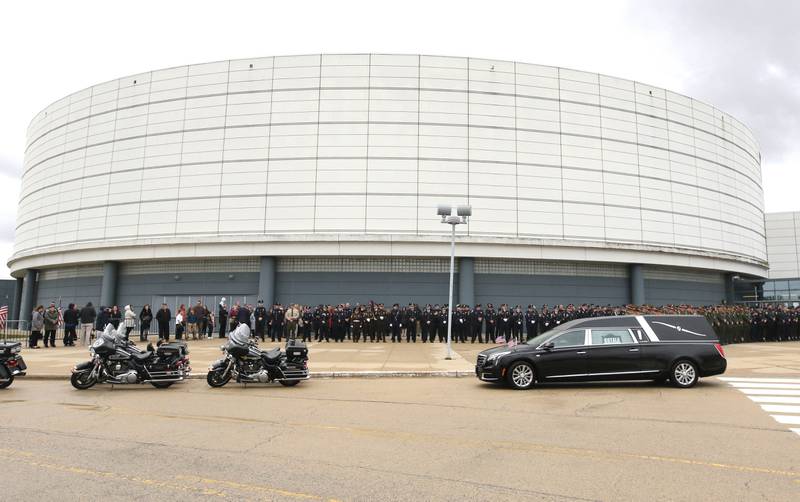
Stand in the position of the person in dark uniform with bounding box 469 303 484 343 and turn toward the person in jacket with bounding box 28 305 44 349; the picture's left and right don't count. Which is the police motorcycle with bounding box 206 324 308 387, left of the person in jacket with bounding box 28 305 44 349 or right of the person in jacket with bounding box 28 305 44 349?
left

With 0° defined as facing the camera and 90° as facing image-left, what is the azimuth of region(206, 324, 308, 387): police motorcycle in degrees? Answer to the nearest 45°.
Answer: approximately 90°

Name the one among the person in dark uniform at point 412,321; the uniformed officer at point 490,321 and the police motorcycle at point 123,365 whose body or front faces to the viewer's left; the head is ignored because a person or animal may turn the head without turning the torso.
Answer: the police motorcycle

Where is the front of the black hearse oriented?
to the viewer's left

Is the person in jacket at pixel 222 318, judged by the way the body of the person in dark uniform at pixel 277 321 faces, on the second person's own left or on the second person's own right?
on the second person's own right

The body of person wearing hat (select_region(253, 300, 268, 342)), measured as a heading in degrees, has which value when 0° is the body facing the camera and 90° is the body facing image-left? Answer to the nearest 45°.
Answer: approximately 0°

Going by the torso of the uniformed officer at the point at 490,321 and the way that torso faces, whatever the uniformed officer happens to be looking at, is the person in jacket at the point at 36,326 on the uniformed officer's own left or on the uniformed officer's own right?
on the uniformed officer's own right

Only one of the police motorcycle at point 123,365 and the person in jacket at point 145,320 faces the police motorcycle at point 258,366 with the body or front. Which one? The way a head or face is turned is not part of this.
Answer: the person in jacket

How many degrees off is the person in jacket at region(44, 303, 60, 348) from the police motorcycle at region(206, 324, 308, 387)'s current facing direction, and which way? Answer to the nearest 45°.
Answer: approximately 45° to its right

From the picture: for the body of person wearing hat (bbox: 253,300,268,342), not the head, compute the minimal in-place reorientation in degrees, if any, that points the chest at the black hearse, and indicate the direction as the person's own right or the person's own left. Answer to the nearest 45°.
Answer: approximately 45° to the person's own left

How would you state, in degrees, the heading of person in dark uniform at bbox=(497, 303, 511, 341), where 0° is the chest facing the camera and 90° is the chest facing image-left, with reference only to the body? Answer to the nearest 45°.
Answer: approximately 0°
